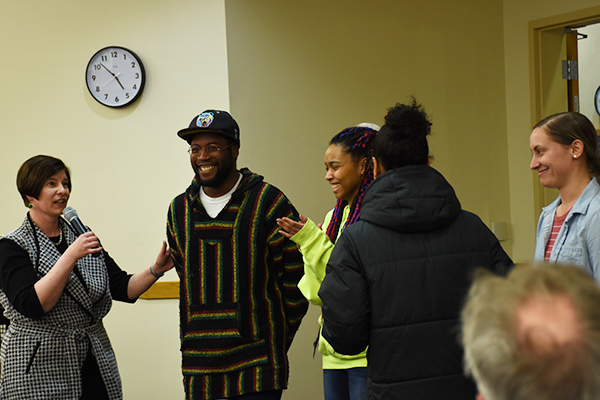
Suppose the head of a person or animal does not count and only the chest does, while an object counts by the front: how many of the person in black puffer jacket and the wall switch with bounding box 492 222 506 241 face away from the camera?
1

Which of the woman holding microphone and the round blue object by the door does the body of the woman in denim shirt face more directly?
the woman holding microphone

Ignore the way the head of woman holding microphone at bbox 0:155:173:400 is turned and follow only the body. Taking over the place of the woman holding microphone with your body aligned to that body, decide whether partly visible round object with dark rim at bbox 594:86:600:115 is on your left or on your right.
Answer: on your left

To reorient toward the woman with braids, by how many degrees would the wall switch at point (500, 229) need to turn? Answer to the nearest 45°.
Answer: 0° — it already faces them

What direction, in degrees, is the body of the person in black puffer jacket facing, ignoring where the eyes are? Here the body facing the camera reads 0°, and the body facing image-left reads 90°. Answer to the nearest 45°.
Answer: approximately 180°

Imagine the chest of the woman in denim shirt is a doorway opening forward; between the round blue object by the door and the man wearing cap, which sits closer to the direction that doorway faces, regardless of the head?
the man wearing cap

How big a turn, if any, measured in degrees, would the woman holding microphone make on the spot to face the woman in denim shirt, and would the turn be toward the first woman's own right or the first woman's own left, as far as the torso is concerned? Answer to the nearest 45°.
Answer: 0° — they already face them

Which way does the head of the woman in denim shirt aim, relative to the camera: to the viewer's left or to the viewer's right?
to the viewer's left

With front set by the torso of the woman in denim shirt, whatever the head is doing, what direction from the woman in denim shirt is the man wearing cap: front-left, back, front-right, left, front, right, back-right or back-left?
front-right
